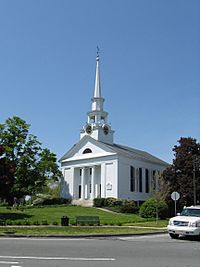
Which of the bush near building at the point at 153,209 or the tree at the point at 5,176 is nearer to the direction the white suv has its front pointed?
the tree

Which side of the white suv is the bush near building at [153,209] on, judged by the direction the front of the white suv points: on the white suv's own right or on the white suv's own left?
on the white suv's own right

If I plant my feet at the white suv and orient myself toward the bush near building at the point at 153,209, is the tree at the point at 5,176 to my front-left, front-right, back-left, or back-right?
front-left

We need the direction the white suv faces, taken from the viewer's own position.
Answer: facing the viewer and to the left of the viewer

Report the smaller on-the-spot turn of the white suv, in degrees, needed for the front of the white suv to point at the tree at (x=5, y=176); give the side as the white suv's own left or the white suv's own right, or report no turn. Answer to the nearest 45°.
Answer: approximately 90° to the white suv's own right

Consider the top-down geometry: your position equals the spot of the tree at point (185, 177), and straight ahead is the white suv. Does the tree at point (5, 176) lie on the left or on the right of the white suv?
right

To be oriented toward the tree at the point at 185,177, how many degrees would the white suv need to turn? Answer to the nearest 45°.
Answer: approximately 135° to its right
